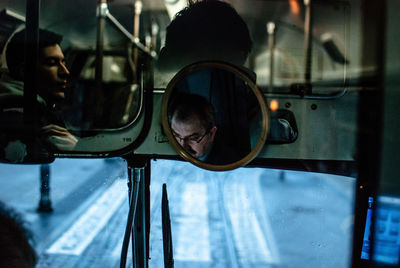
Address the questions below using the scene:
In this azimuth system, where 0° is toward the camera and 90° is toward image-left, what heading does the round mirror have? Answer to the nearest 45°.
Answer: approximately 0°
